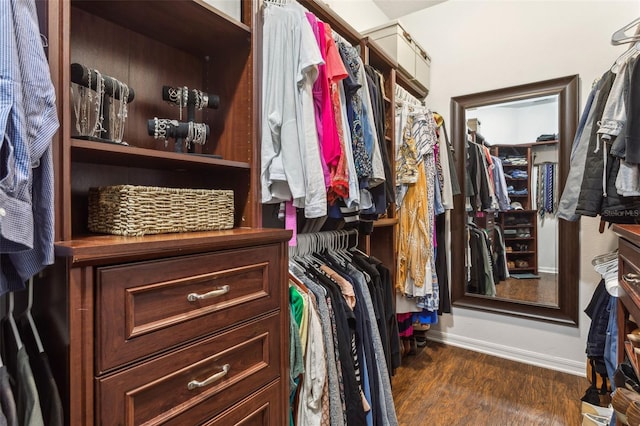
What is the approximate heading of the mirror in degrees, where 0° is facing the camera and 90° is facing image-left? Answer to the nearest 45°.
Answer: approximately 45°

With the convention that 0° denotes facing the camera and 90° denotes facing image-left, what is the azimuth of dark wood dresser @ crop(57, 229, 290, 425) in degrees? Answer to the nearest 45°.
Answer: approximately 315°

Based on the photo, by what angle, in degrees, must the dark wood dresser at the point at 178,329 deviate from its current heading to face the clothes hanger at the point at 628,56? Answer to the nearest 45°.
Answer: approximately 45° to its left

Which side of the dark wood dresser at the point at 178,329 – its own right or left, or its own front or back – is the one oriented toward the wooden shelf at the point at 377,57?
left

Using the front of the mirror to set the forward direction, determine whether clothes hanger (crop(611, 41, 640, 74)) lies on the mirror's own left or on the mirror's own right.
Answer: on the mirror's own left
